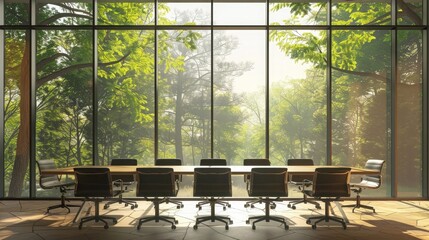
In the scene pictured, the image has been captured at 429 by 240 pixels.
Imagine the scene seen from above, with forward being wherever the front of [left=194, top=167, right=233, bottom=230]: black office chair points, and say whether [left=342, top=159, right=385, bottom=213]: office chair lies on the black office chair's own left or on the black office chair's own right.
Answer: on the black office chair's own right

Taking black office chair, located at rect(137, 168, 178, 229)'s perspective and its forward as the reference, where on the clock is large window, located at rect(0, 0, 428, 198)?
The large window is roughly at 1 o'clock from the black office chair.

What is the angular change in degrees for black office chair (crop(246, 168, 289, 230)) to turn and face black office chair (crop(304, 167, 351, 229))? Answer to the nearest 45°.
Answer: approximately 90° to its right

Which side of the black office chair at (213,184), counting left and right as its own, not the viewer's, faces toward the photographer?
back

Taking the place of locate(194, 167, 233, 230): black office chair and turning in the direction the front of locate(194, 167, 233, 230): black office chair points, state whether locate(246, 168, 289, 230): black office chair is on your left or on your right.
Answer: on your right

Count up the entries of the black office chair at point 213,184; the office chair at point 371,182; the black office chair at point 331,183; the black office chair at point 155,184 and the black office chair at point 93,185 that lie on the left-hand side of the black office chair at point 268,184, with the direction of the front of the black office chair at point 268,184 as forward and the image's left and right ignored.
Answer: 3

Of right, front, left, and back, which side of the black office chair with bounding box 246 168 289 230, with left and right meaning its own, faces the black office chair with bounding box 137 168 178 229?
left

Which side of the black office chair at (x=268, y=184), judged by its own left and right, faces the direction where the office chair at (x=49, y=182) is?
left

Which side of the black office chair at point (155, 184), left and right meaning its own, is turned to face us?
back

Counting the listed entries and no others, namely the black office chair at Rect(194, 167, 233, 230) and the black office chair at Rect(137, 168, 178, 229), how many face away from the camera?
2

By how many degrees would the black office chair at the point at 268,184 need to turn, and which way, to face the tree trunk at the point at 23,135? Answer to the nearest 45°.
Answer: approximately 90° to its left

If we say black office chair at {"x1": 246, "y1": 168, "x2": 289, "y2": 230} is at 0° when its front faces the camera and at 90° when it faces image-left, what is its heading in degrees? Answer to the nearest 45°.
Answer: approximately 180°
